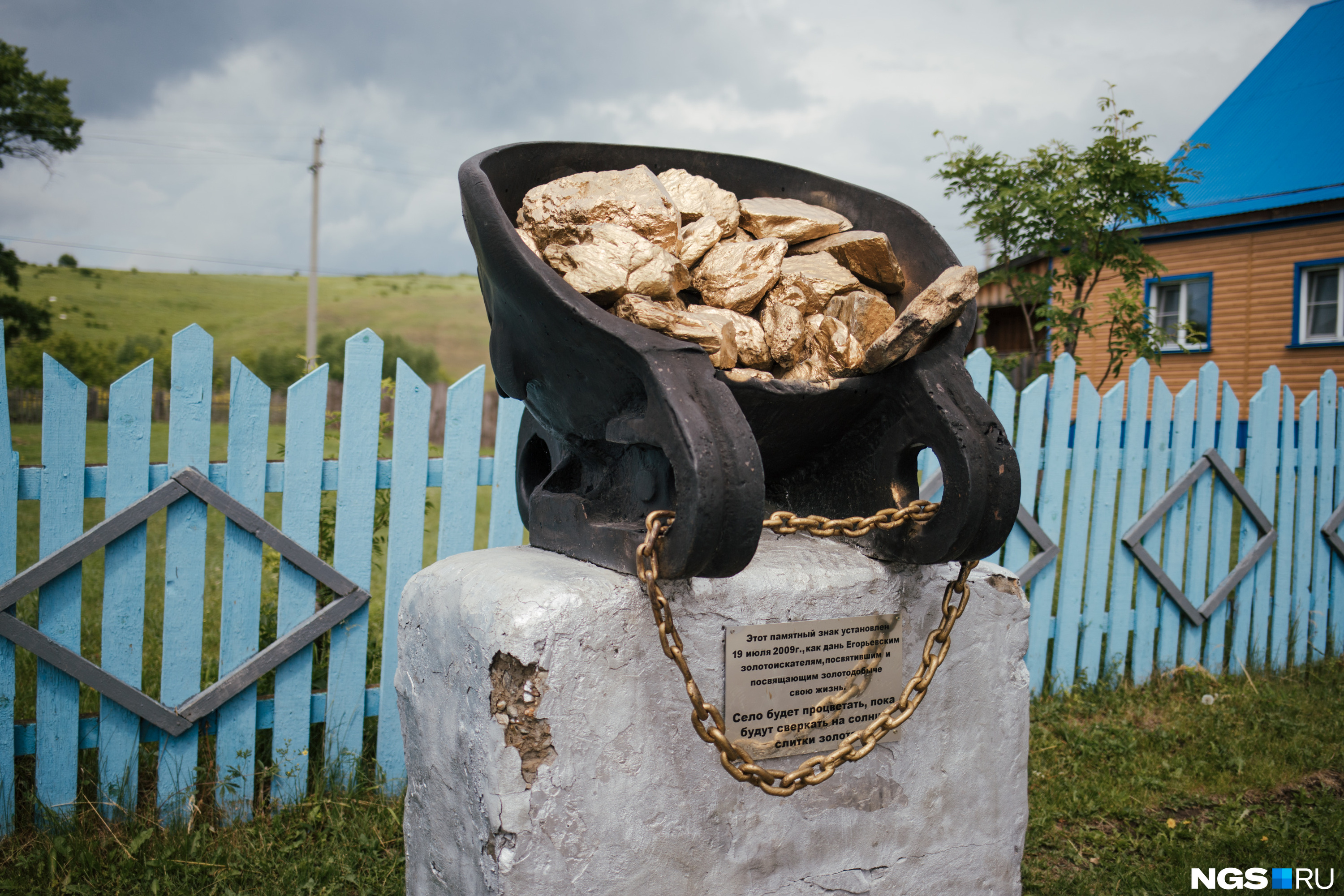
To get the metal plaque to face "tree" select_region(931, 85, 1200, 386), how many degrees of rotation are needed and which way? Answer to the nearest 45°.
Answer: approximately 180°

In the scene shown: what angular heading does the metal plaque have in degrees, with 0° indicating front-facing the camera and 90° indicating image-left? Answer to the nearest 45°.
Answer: approximately 0°
